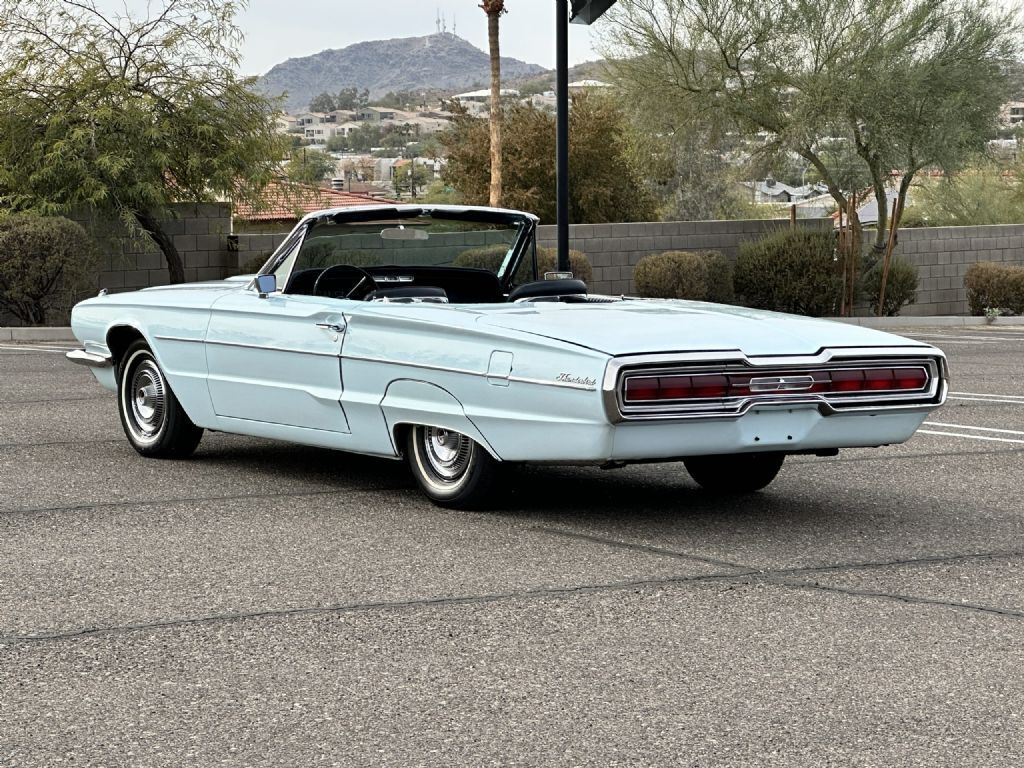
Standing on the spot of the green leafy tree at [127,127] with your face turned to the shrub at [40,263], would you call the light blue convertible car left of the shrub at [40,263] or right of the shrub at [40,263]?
left

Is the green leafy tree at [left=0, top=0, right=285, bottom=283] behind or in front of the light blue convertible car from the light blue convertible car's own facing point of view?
in front

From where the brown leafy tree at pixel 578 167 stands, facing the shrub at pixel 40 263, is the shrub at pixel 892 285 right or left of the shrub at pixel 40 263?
left

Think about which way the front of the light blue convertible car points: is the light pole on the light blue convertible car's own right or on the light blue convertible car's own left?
on the light blue convertible car's own right

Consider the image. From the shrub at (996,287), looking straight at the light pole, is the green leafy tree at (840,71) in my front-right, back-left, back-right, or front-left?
front-right

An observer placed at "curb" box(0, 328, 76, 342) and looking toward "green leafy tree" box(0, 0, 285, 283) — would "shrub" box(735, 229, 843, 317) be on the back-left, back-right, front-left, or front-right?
front-right

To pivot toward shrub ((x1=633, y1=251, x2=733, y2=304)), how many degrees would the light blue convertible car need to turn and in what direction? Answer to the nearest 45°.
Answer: approximately 45° to its right

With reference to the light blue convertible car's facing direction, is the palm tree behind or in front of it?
in front

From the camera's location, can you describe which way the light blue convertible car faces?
facing away from the viewer and to the left of the viewer

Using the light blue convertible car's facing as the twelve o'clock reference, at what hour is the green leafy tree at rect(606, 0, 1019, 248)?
The green leafy tree is roughly at 2 o'clock from the light blue convertible car.

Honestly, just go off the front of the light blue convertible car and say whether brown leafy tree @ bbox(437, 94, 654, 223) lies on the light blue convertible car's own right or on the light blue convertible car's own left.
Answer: on the light blue convertible car's own right

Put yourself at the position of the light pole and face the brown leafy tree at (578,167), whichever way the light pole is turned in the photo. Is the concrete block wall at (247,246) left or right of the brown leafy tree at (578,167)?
left

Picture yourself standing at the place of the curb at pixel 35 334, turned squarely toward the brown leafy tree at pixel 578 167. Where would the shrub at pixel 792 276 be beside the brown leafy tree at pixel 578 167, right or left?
right
